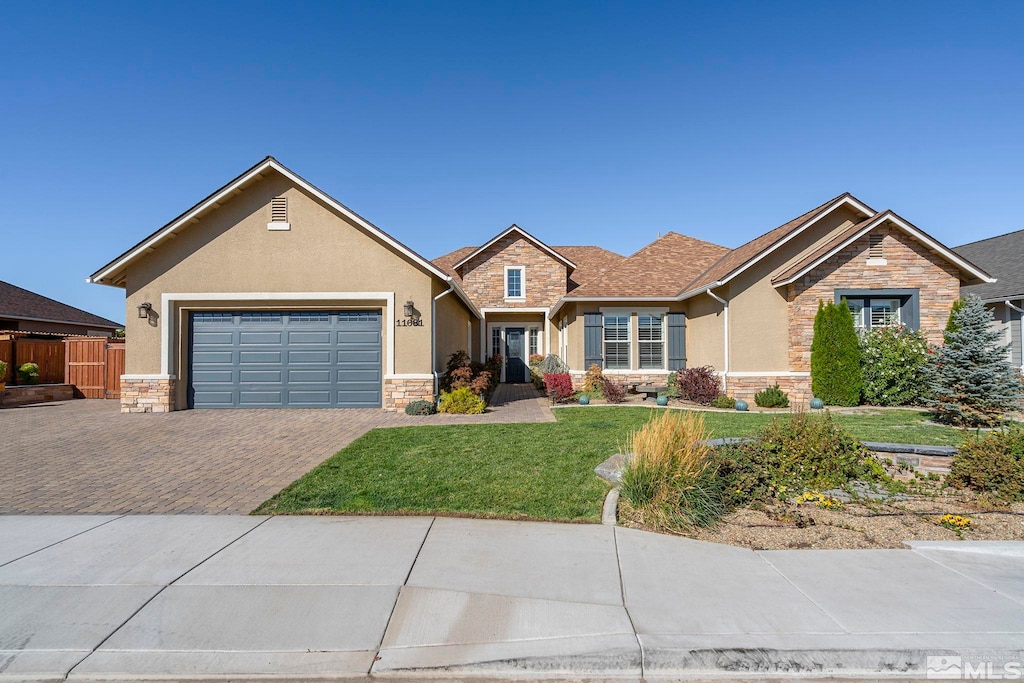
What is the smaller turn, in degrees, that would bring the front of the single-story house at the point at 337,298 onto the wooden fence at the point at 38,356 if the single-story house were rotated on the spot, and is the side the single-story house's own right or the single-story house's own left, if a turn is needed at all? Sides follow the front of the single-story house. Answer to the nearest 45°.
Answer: approximately 90° to the single-story house's own right

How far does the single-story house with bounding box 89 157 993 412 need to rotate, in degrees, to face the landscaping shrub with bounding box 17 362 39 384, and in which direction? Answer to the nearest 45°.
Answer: approximately 90° to its right

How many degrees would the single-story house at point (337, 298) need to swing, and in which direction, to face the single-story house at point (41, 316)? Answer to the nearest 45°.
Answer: approximately 135° to its right

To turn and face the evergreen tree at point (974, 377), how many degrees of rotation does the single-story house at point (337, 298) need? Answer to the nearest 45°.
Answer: approximately 90° to its left

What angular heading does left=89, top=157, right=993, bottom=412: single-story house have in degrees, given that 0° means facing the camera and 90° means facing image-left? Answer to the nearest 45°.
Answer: approximately 0°

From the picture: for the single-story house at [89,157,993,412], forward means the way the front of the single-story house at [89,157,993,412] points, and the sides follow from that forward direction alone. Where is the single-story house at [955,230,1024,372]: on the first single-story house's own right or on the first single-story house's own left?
on the first single-story house's own left
